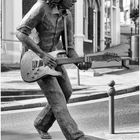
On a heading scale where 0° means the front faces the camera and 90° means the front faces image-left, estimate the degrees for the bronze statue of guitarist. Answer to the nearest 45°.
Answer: approximately 315°
